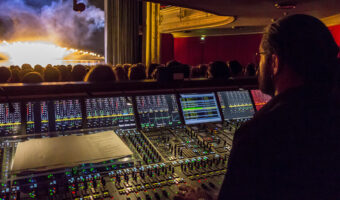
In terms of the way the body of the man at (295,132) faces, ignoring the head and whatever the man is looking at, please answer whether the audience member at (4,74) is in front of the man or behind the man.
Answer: in front

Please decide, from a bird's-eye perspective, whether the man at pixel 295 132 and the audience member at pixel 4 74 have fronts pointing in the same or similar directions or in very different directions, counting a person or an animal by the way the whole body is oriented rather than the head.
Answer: same or similar directions

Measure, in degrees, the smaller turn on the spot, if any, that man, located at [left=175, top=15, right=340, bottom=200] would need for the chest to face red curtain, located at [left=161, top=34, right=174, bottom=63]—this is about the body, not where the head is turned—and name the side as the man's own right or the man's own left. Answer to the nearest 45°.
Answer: approximately 45° to the man's own right

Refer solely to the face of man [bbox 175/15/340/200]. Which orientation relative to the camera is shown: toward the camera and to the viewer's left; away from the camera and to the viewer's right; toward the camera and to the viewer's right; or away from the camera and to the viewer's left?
away from the camera and to the viewer's left

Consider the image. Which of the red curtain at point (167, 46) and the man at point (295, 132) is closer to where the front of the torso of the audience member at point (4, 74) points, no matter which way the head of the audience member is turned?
the red curtain

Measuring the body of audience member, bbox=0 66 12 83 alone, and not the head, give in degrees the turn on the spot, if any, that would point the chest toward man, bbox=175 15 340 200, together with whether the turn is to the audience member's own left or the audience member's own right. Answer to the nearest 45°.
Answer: approximately 135° to the audience member's own right

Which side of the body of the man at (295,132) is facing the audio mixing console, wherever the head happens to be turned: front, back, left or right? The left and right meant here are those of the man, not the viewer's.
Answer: front

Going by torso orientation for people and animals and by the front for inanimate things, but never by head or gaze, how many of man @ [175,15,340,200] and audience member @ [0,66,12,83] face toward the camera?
0

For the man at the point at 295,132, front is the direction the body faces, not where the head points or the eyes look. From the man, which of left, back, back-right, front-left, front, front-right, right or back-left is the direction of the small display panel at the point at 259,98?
front-right

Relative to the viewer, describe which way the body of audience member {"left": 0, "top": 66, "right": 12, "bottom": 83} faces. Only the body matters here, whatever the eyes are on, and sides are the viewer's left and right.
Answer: facing away from the viewer

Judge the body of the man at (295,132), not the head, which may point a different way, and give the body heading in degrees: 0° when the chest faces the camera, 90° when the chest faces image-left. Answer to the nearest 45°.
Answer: approximately 135°
